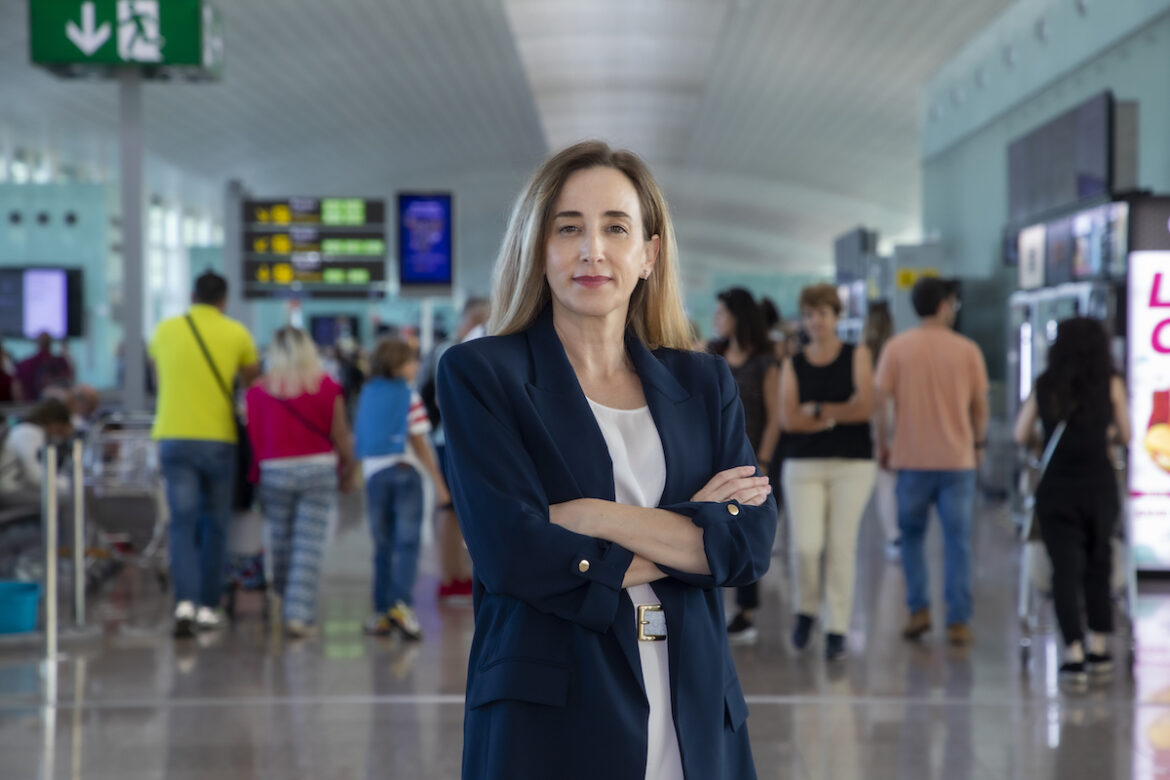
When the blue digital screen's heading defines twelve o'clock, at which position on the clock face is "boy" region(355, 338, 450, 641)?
The boy is roughly at 12 o'clock from the blue digital screen.

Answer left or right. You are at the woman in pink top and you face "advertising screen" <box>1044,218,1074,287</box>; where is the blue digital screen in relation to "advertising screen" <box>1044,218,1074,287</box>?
left

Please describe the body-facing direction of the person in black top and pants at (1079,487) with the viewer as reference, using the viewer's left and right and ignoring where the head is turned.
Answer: facing away from the viewer

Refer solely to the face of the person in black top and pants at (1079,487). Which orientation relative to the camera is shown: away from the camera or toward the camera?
away from the camera

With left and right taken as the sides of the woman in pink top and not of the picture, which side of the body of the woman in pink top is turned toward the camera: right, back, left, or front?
back

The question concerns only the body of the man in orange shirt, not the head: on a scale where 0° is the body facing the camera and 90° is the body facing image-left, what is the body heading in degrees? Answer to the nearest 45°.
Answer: approximately 180°

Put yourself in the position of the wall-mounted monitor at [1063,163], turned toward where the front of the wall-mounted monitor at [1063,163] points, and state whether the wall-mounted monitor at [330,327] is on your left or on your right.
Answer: on your right

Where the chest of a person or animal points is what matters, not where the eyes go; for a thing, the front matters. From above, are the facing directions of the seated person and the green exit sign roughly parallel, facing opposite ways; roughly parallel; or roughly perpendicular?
roughly perpendicular

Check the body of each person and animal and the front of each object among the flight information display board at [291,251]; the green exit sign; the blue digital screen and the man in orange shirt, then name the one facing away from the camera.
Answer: the man in orange shirt
